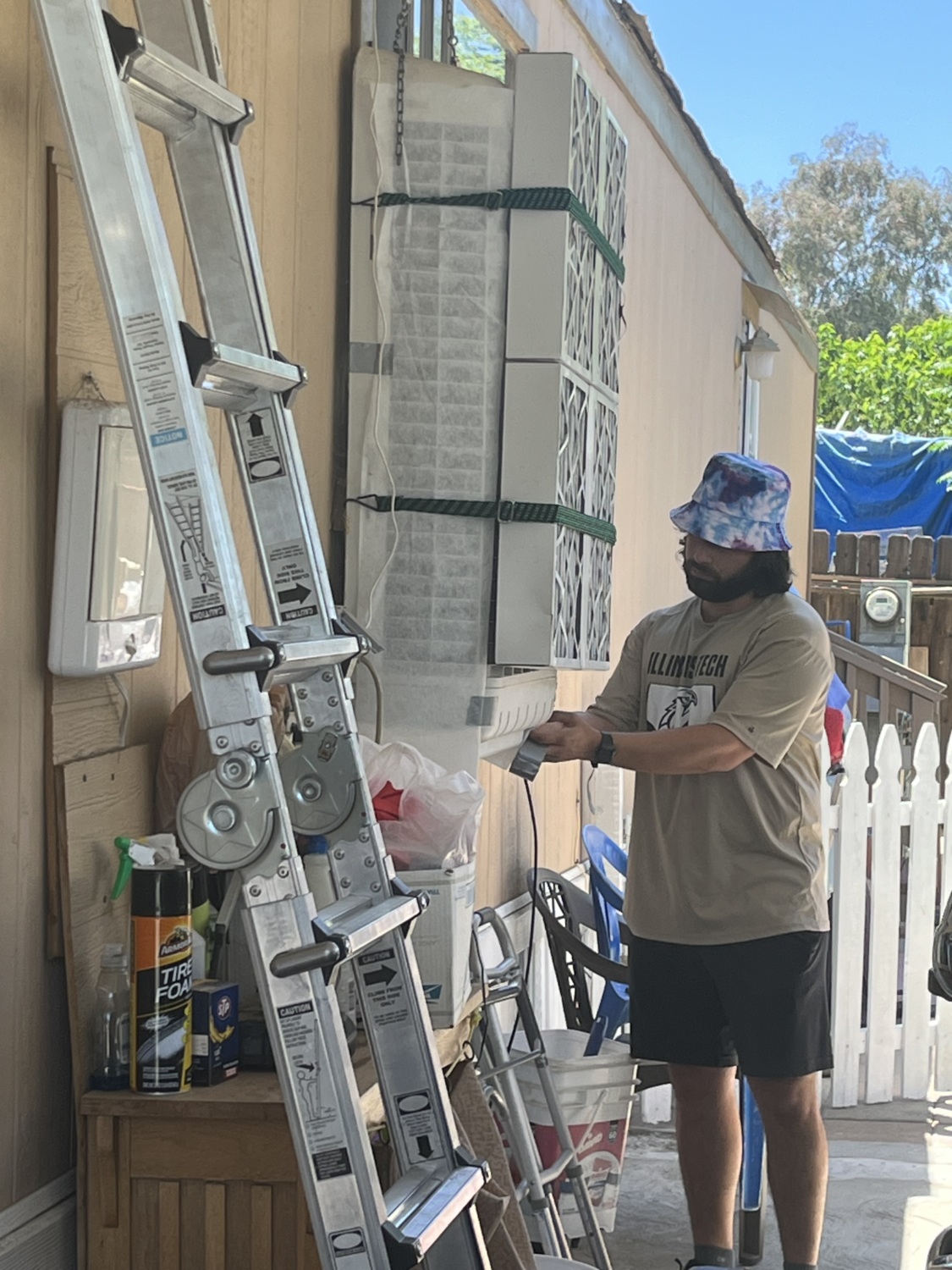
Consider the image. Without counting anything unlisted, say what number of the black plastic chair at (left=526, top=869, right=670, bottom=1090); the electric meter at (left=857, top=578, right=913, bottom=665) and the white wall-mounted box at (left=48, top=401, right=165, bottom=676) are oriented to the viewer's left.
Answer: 0

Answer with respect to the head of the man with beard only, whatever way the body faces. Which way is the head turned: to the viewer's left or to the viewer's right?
to the viewer's left

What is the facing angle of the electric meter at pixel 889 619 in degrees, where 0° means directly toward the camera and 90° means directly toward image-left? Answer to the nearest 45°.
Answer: approximately 0°

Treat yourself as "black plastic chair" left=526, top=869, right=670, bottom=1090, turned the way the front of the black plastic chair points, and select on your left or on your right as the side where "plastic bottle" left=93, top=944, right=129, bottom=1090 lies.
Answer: on your right

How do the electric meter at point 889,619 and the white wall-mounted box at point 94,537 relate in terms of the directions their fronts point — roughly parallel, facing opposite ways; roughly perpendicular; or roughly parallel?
roughly perpendicular

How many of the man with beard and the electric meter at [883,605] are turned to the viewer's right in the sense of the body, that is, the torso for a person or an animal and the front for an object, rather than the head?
0

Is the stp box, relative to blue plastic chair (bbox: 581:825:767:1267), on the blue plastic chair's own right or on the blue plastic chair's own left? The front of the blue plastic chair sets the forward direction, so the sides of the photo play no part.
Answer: on the blue plastic chair's own right

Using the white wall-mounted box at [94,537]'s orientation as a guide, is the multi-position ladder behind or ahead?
ahead

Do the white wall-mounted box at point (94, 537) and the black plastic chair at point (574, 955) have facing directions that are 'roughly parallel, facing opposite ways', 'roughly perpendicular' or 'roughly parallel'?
roughly parallel

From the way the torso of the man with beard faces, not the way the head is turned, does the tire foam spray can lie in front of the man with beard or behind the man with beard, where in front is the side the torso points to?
in front

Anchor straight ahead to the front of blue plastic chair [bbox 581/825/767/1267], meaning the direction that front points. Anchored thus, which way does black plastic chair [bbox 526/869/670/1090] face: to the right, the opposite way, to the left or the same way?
the same way

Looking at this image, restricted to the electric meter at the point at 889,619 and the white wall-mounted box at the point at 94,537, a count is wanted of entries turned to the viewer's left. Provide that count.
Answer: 0

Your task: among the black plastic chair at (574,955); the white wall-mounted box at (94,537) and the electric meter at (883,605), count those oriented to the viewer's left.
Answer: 0

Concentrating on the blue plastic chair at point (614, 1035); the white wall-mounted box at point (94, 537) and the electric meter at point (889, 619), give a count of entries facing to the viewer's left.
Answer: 0
